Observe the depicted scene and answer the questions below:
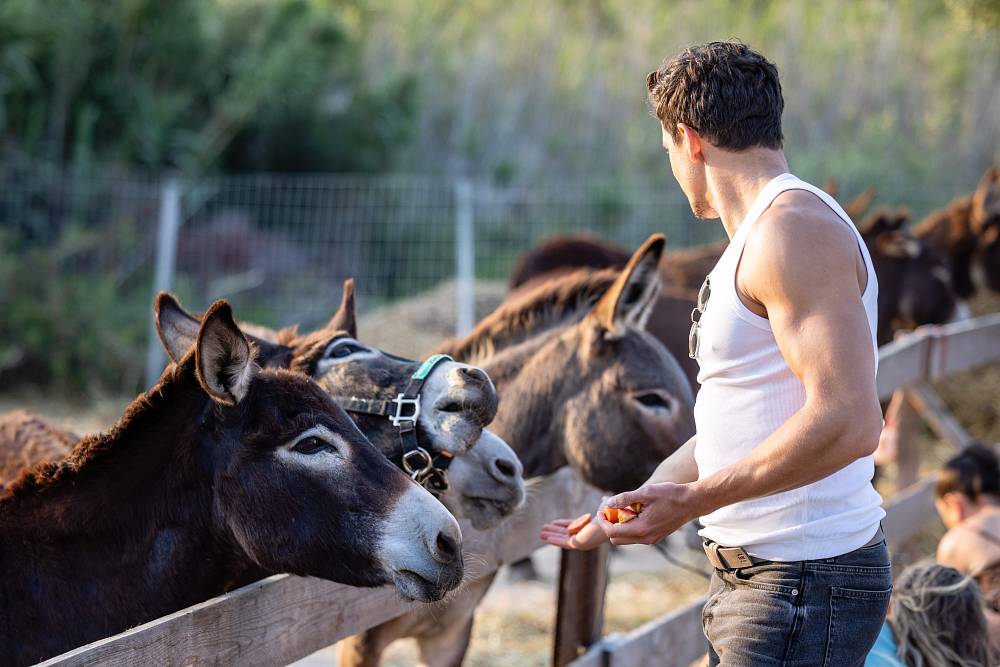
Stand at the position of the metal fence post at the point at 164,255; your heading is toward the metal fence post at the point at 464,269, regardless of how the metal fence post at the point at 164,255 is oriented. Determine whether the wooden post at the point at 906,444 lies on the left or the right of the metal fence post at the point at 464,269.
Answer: right

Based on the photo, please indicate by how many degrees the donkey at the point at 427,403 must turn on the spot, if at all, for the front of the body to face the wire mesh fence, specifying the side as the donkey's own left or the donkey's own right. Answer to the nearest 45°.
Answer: approximately 135° to the donkey's own left

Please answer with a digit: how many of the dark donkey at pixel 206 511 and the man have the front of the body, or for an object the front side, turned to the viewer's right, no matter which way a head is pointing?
1

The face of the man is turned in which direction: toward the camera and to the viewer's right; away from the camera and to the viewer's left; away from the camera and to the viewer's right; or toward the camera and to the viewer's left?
away from the camera and to the viewer's left

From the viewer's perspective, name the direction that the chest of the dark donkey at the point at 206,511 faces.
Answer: to the viewer's right

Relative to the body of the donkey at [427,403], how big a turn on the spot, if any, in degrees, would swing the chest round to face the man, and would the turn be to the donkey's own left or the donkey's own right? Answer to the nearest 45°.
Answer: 0° — it already faces them

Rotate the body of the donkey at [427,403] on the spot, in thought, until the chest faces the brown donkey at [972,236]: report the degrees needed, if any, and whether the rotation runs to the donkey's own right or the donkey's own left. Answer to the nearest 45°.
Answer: approximately 90° to the donkey's own left

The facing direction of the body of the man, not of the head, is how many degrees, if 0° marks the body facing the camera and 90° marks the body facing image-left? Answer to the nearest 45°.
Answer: approximately 90°

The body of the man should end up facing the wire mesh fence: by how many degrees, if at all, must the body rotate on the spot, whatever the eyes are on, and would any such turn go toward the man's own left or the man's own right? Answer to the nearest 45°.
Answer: approximately 45° to the man's own right

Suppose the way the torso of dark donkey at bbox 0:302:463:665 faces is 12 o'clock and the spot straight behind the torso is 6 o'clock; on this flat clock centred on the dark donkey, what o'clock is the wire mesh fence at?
The wire mesh fence is roughly at 9 o'clock from the dark donkey.

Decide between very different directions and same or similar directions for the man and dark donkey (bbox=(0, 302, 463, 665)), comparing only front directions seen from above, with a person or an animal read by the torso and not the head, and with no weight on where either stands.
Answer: very different directions

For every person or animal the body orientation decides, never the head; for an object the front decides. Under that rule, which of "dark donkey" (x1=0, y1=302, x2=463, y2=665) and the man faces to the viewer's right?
the dark donkey

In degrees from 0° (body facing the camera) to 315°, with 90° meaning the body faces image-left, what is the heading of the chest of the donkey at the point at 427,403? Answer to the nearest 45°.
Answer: approximately 315°
